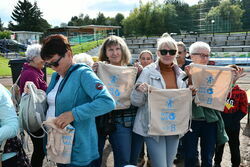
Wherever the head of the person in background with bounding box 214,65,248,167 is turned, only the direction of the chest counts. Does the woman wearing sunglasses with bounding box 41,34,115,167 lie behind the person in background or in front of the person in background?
in front

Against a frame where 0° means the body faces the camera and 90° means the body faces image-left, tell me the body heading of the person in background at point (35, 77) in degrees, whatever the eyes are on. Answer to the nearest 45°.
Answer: approximately 270°

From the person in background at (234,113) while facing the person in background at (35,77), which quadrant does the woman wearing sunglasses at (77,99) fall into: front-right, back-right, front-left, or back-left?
front-left

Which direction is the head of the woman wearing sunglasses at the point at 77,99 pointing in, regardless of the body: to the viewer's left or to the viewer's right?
to the viewer's left

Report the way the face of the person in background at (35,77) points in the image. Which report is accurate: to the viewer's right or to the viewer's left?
to the viewer's right

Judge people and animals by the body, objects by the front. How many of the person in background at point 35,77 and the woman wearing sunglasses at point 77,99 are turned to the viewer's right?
1
